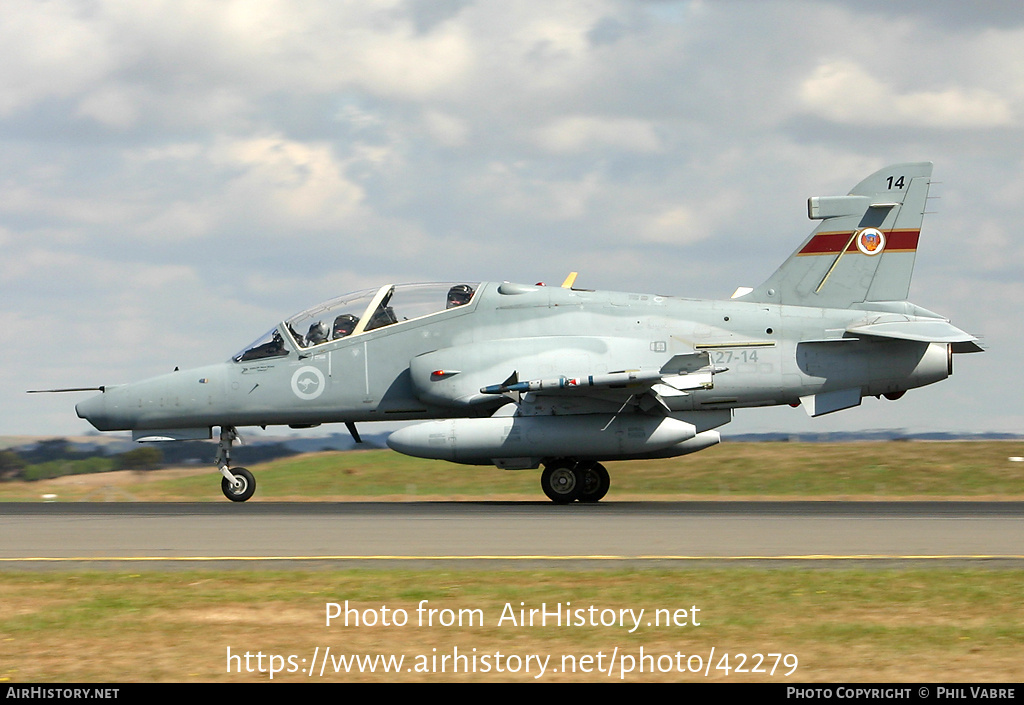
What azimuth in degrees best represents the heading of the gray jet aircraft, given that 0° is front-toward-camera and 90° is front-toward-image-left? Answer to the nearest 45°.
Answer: approximately 90°
